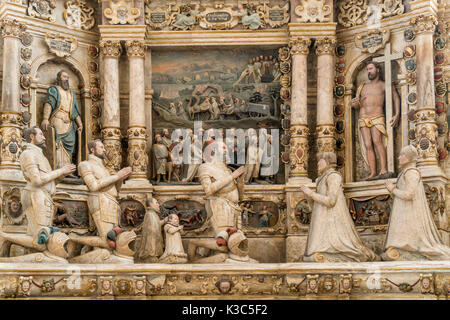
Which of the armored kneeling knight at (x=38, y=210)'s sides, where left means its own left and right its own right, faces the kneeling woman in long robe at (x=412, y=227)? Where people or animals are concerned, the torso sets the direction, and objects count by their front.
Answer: front

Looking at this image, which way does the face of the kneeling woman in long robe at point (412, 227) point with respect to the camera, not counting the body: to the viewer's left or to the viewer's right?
to the viewer's left

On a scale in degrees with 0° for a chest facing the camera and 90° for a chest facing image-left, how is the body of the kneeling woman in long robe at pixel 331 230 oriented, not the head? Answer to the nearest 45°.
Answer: approximately 90°

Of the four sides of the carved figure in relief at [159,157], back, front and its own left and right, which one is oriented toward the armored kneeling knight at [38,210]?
right

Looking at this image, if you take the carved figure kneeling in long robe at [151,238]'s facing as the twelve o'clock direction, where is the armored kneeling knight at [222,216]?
The armored kneeling knight is roughly at 12 o'clock from the carved figure kneeling in long robe.

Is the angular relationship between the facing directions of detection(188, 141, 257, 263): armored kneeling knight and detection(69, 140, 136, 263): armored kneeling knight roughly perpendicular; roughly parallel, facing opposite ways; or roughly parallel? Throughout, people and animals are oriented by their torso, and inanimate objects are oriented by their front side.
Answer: roughly parallel

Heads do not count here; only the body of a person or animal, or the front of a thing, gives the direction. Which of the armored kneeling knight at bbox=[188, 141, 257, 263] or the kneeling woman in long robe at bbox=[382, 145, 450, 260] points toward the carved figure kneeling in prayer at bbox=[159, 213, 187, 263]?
the kneeling woman in long robe

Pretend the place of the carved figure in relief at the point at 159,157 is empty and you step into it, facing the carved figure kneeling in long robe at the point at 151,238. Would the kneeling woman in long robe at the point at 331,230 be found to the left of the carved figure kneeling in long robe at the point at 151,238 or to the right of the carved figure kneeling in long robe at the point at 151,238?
left

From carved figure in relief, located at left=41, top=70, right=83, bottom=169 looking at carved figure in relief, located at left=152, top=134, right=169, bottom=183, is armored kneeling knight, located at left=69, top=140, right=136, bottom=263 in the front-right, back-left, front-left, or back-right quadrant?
front-right

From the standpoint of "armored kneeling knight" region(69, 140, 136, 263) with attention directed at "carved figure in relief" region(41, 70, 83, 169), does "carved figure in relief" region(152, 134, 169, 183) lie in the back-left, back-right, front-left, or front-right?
front-right

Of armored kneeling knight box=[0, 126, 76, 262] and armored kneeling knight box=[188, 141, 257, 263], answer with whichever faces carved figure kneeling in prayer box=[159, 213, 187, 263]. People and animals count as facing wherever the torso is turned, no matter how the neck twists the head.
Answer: armored kneeling knight box=[0, 126, 76, 262]

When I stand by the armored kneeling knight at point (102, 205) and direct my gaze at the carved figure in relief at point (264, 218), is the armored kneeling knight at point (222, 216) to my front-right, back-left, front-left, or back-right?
front-right

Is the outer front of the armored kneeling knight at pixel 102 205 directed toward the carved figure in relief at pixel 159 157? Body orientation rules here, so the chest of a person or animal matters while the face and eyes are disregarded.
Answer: no

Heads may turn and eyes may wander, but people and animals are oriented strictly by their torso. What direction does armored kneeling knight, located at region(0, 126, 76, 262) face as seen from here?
to the viewer's right

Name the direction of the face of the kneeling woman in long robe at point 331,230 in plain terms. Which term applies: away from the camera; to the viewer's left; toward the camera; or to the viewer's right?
to the viewer's left
